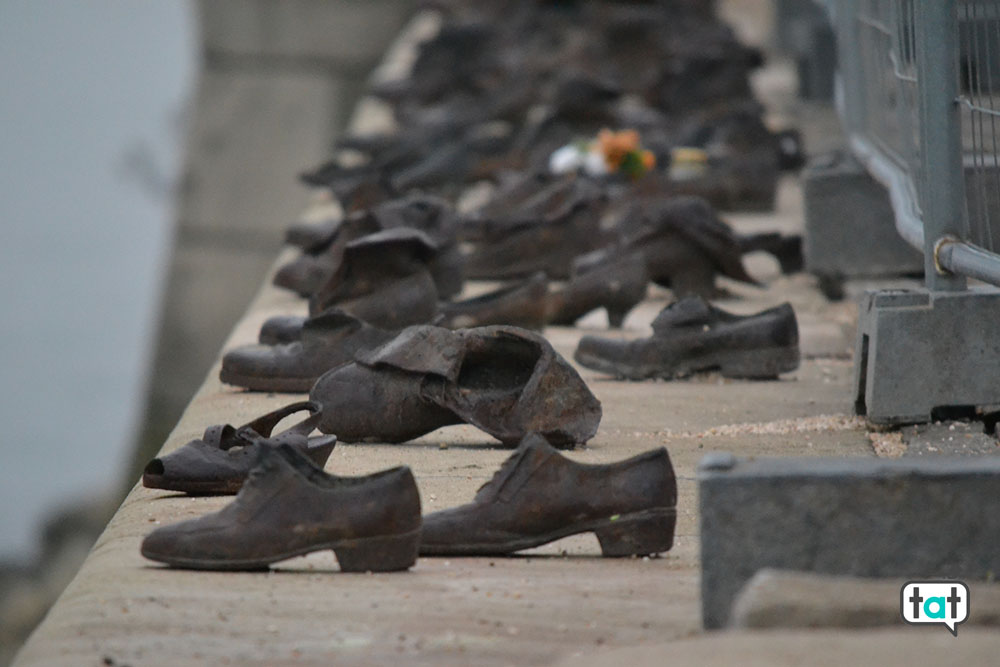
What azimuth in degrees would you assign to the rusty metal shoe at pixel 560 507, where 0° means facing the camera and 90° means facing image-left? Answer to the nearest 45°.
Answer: approximately 90°

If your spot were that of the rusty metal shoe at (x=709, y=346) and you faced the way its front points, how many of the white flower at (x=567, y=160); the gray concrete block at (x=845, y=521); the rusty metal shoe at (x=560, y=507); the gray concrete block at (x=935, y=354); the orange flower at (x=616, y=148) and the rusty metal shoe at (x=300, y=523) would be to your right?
2

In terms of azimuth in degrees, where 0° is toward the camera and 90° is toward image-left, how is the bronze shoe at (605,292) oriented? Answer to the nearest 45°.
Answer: approximately 90°

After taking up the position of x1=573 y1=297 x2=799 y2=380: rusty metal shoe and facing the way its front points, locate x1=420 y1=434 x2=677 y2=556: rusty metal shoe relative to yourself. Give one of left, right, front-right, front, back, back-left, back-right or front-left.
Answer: left

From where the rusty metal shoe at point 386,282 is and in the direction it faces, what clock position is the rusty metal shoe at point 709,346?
the rusty metal shoe at point 709,346 is roughly at 7 o'clock from the rusty metal shoe at point 386,282.

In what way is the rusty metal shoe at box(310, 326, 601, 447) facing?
to the viewer's left

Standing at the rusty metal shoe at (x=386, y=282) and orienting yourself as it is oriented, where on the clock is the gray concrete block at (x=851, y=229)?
The gray concrete block is roughly at 5 o'clock from the rusty metal shoe.

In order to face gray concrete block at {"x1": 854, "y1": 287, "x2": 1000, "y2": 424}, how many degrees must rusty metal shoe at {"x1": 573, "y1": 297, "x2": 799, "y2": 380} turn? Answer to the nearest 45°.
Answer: approximately 135° to its left

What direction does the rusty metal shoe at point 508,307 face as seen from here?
to the viewer's left

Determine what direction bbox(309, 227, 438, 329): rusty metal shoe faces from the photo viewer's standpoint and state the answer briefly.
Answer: facing to the left of the viewer

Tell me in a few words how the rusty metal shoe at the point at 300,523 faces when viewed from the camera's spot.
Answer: facing to the left of the viewer

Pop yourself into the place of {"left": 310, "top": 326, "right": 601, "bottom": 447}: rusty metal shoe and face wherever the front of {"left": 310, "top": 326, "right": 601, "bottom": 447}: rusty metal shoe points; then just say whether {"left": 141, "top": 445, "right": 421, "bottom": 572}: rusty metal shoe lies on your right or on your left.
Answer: on your left

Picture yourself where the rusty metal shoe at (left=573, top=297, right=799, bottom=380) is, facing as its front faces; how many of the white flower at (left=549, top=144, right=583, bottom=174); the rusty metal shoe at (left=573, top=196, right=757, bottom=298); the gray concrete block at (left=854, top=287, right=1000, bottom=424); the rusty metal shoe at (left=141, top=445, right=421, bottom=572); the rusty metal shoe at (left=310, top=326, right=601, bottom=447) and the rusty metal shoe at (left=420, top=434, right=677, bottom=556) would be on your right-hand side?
2

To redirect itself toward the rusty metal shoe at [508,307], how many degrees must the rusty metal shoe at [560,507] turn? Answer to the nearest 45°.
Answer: approximately 90° to its right
